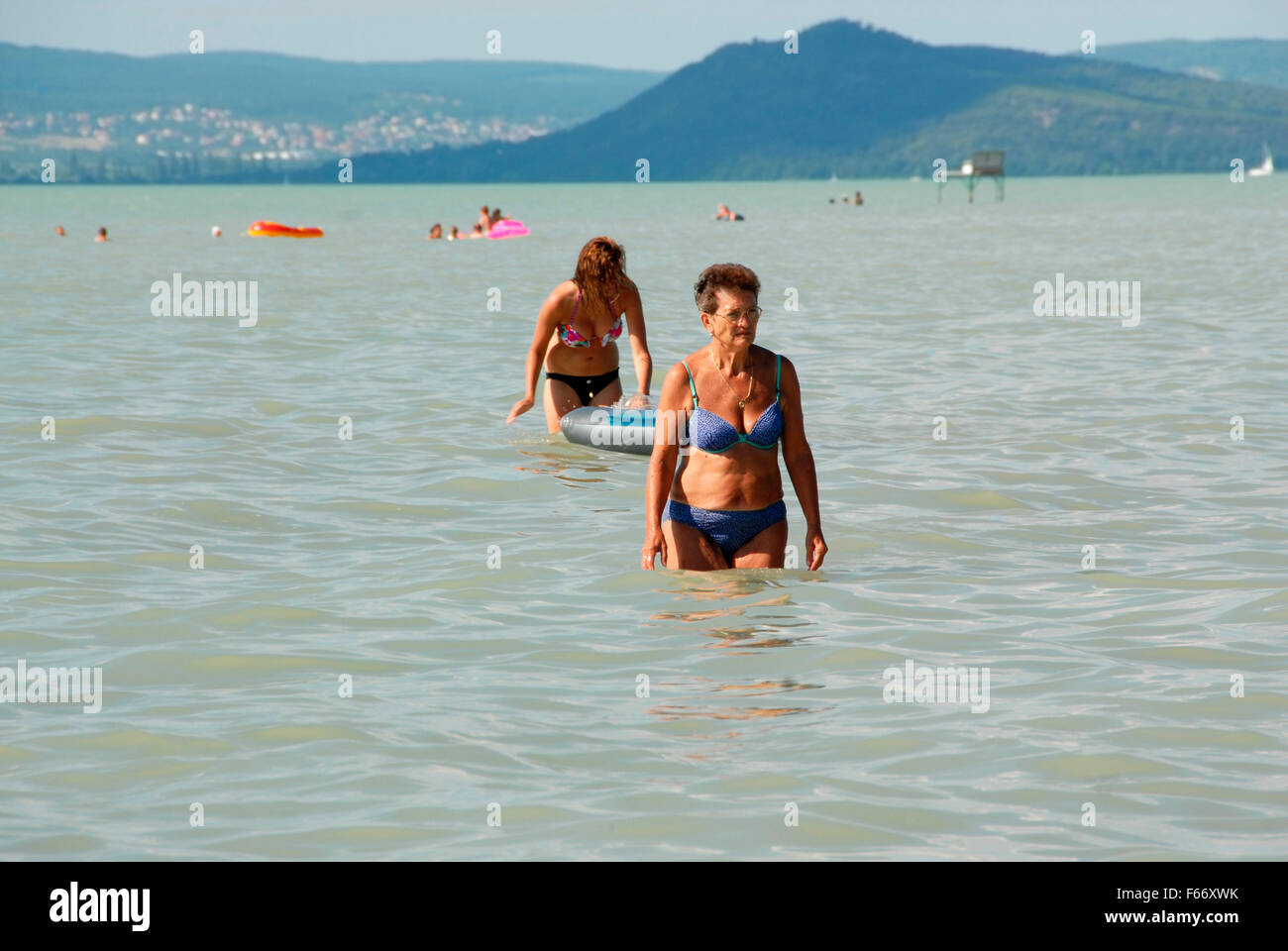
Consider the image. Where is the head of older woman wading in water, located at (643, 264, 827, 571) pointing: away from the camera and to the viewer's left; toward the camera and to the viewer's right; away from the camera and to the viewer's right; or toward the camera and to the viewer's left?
toward the camera and to the viewer's right

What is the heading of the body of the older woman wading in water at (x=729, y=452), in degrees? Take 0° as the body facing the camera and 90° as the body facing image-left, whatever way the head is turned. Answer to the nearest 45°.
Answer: approximately 0°

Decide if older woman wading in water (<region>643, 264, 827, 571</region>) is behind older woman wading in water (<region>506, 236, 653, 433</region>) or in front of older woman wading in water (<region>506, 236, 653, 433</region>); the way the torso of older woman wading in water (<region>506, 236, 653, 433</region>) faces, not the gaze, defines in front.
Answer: in front

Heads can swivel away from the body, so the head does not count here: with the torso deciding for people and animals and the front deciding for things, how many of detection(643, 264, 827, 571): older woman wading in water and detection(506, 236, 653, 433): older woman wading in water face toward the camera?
2

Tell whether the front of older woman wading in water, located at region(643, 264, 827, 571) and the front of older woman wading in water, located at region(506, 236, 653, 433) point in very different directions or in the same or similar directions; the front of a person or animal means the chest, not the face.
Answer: same or similar directions

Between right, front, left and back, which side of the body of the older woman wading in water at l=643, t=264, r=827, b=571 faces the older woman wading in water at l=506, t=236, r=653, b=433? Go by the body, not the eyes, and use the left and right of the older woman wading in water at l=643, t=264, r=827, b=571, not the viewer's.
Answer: back
